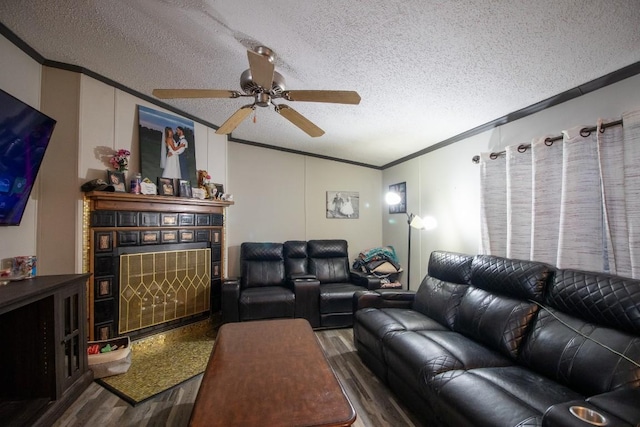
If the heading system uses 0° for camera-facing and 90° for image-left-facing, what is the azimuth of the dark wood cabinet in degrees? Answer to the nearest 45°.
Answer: approximately 315°

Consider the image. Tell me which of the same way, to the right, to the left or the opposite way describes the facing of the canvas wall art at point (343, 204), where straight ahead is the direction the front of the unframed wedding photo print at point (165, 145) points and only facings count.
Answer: to the right

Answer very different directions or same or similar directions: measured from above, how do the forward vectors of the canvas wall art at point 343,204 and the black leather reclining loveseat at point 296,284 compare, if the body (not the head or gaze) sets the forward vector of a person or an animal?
same or similar directions

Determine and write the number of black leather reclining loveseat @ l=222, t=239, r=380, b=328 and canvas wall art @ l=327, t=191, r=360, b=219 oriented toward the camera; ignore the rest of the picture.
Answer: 2

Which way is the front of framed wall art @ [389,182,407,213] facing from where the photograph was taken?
facing the viewer and to the left of the viewer

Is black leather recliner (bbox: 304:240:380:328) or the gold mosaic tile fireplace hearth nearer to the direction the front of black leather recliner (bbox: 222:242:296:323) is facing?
the gold mosaic tile fireplace hearth

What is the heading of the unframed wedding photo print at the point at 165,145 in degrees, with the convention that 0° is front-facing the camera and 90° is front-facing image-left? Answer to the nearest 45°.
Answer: approximately 315°

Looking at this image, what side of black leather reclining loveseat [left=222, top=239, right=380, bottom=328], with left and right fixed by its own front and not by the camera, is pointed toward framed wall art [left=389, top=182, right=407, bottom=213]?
left

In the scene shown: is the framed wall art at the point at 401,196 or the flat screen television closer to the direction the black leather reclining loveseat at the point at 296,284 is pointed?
the flat screen television

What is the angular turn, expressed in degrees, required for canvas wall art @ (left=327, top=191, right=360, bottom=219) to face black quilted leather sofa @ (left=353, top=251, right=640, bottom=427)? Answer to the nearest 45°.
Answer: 0° — it already faces it

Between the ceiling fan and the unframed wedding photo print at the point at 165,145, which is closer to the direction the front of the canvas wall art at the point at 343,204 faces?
the ceiling fan

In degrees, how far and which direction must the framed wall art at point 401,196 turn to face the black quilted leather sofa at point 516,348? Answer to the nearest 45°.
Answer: approximately 45° to its left

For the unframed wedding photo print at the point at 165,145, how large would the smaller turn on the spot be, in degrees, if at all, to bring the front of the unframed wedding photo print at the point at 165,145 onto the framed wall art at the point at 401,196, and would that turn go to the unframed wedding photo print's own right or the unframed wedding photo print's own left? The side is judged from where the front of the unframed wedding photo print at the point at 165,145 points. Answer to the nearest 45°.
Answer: approximately 45° to the unframed wedding photo print's own left

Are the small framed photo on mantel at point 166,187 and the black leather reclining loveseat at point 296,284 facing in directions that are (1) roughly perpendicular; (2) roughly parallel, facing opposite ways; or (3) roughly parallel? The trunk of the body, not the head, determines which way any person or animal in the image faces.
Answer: roughly perpendicular

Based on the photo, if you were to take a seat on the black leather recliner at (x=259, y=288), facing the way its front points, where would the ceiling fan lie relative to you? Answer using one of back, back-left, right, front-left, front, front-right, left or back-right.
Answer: front

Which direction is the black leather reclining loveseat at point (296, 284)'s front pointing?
toward the camera

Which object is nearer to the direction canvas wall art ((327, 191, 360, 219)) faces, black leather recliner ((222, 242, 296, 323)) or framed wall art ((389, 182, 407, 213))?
the black leather recliner

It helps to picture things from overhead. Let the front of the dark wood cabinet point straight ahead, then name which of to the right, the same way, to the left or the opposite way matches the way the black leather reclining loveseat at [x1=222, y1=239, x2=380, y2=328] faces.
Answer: to the right

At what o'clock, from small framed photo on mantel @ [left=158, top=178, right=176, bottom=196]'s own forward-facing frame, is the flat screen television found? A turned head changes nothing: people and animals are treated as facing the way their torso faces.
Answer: The flat screen television is roughly at 3 o'clock from the small framed photo on mantel.
